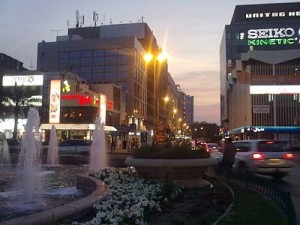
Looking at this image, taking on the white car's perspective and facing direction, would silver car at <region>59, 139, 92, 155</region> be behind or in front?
in front

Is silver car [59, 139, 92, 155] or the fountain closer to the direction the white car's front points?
the silver car

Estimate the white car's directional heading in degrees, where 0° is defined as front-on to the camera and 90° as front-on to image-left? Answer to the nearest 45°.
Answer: approximately 135°
